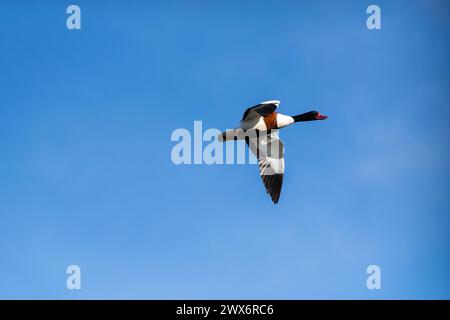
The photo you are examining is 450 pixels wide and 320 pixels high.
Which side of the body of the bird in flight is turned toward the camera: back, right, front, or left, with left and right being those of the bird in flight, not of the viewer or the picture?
right
